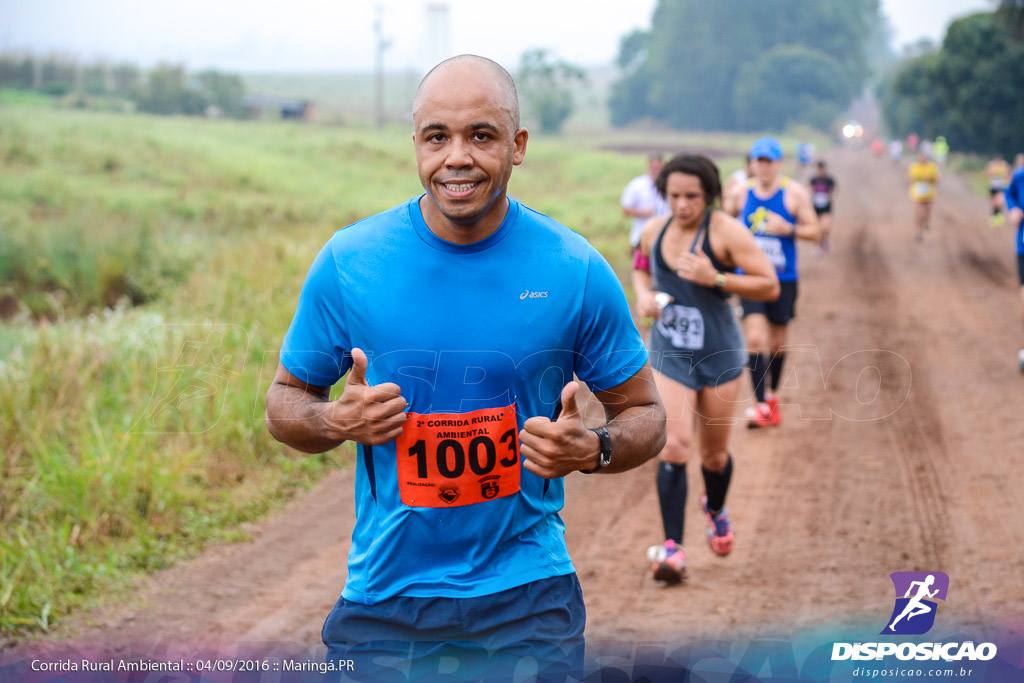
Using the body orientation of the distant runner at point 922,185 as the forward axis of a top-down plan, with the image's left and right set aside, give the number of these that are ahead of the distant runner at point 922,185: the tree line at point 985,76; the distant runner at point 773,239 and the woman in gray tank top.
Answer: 2

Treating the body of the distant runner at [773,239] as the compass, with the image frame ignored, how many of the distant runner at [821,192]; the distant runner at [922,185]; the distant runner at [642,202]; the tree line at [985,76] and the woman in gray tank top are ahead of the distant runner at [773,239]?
1

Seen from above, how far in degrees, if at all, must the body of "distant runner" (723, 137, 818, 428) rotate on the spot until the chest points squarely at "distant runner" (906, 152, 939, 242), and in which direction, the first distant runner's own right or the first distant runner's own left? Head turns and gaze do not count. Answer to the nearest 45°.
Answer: approximately 180°

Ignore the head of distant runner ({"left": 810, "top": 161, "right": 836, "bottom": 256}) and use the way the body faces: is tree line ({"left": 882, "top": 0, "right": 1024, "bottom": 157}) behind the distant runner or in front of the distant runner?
behind

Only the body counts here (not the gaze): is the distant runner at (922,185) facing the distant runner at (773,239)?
yes

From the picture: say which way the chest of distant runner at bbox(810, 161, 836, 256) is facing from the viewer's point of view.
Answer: toward the camera

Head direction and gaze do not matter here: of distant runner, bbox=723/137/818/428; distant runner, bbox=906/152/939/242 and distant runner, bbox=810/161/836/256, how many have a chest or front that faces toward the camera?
3

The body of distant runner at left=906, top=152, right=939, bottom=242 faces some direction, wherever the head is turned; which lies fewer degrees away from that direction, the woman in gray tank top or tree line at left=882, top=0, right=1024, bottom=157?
the woman in gray tank top

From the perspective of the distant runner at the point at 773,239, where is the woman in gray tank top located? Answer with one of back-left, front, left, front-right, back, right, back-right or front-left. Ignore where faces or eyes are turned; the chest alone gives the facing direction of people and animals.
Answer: front

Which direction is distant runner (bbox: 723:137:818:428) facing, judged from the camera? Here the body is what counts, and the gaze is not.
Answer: toward the camera

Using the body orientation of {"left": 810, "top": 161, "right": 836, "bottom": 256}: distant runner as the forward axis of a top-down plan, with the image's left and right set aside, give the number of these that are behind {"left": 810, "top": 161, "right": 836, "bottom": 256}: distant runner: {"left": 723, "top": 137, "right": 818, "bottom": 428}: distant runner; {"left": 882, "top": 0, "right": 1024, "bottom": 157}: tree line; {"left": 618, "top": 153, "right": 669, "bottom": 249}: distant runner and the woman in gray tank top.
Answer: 1

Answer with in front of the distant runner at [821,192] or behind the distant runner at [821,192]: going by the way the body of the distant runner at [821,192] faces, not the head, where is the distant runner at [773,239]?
in front
